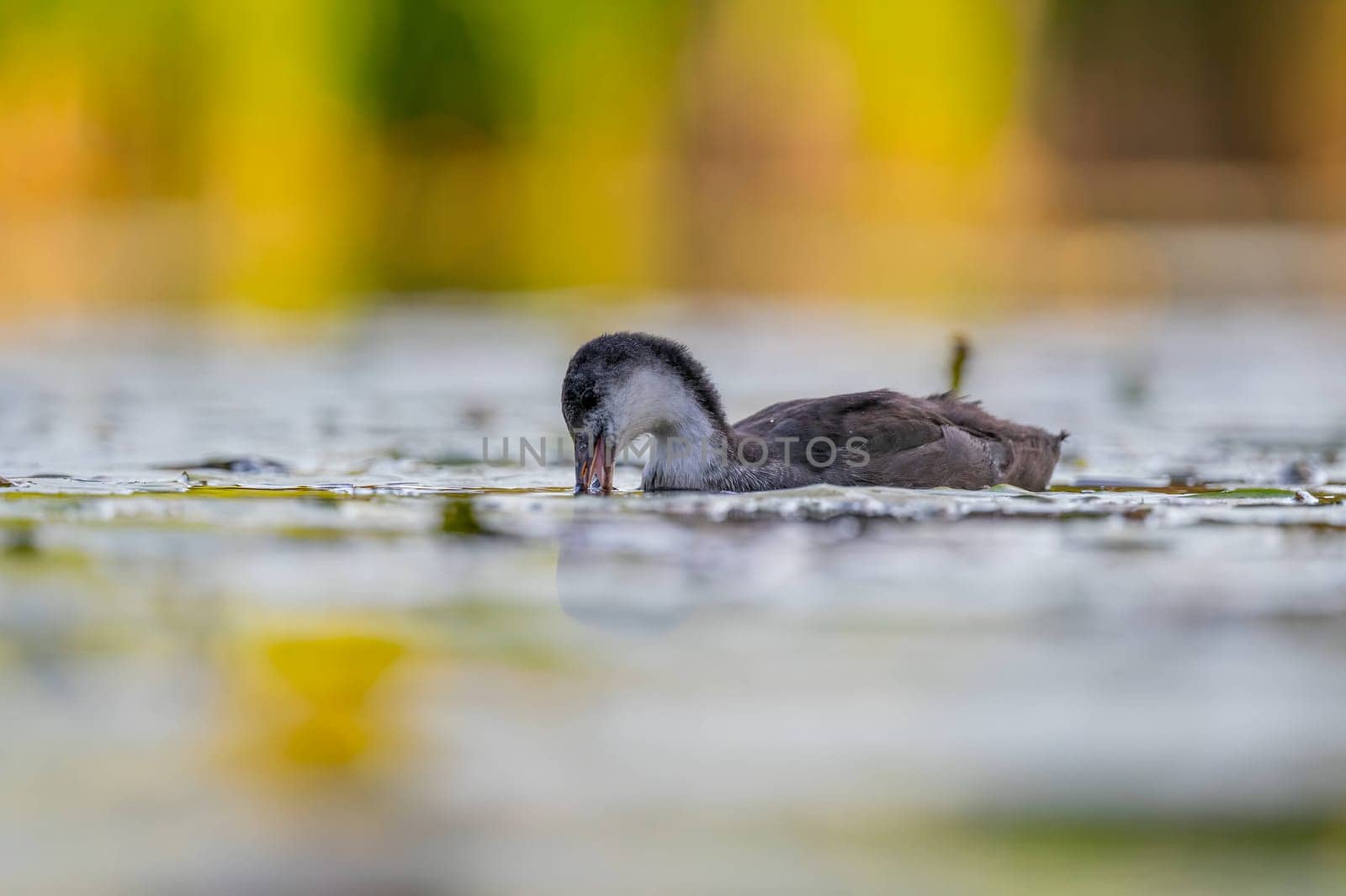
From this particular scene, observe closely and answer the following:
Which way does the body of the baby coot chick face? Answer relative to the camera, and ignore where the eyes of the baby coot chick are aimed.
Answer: to the viewer's left
